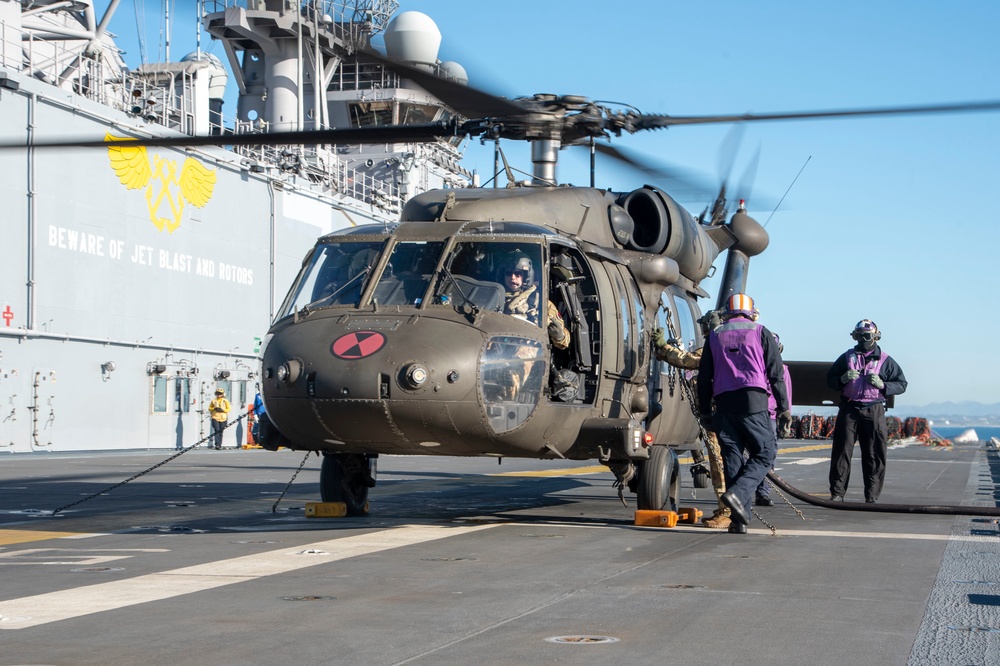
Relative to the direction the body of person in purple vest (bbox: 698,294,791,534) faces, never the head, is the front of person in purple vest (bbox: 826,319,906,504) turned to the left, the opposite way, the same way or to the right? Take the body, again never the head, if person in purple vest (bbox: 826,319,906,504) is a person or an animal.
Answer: the opposite way

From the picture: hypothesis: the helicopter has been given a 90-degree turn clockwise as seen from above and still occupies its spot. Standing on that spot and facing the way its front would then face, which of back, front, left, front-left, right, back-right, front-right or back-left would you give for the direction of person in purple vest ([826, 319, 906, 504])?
back

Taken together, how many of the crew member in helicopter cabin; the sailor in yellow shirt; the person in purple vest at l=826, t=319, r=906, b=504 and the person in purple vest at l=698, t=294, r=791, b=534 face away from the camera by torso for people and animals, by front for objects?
1

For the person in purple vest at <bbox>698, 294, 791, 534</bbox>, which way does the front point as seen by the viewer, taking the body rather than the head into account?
away from the camera

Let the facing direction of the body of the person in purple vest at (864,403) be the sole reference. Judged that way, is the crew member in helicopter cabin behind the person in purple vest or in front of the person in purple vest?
in front

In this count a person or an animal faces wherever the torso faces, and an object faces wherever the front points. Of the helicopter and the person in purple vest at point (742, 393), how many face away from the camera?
1

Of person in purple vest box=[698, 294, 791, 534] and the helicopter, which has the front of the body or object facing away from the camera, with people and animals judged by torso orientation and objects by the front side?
the person in purple vest

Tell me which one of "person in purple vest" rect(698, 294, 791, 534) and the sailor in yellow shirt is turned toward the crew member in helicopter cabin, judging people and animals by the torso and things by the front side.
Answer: the sailor in yellow shirt

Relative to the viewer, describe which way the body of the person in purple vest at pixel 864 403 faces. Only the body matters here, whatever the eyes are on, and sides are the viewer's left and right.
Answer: facing the viewer

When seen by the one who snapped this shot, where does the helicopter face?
facing the viewer and to the left of the viewer

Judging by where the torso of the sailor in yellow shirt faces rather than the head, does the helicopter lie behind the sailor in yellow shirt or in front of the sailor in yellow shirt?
in front
